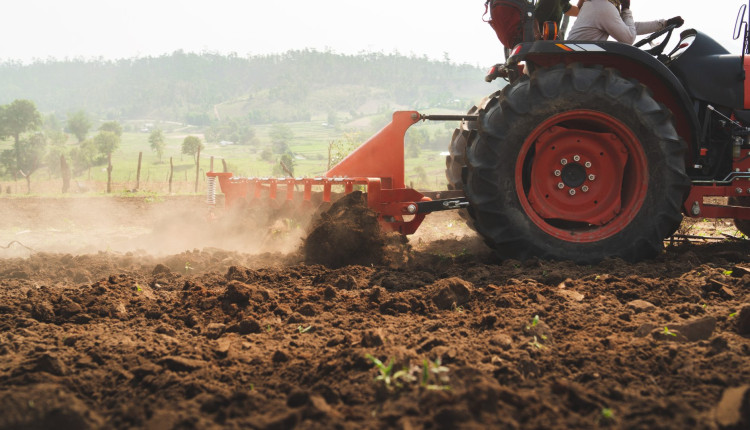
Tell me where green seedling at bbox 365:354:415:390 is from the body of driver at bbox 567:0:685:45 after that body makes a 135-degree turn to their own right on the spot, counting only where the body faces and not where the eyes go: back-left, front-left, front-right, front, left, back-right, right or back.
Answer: front-left

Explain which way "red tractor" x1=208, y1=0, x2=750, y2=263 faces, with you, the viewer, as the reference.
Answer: facing to the right of the viewer

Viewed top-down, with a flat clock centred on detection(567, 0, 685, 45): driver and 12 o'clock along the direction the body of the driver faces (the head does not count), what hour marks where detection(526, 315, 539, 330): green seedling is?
The green seedling is roughly at 3 o'clock from the driver.

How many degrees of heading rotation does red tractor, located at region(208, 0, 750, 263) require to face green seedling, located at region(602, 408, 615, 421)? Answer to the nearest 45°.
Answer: approximately 90° to its right

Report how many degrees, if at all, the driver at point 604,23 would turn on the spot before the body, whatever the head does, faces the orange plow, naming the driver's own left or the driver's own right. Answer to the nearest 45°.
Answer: approximately 180°

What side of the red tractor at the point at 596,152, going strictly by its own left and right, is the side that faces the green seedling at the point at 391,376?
right

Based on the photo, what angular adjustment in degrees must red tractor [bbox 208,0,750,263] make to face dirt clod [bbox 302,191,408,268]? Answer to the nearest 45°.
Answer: approximately 180°

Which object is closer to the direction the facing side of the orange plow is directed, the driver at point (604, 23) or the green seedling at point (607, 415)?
the driver

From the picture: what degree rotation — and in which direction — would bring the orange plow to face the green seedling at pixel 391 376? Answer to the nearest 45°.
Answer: approximately 90° to its right

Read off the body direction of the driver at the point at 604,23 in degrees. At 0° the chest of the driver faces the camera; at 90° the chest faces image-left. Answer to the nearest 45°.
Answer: approximately 270°

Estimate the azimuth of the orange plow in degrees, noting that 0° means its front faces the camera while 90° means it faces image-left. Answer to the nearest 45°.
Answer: approximately 270°

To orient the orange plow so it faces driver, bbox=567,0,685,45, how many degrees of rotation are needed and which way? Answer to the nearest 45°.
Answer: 0° — it already faces them

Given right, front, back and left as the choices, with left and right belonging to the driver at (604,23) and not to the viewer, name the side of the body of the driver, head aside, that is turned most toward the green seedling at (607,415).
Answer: right
